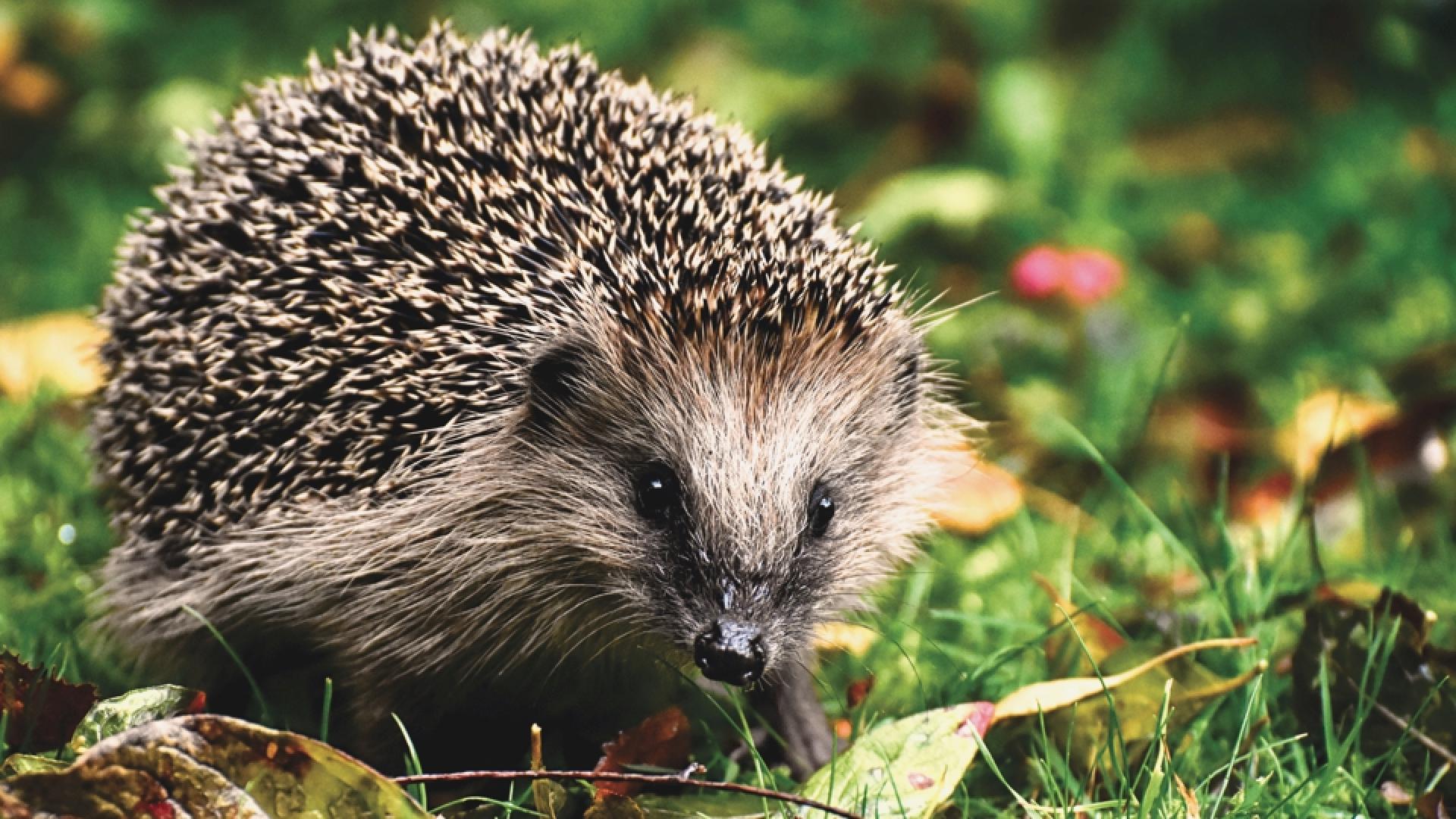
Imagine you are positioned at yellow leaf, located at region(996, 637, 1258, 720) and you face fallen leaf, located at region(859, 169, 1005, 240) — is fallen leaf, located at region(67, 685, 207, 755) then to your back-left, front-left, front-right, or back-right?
back-left

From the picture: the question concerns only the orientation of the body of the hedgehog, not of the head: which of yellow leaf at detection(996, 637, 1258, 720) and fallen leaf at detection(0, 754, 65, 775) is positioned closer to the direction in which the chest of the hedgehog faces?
the yellow leaf

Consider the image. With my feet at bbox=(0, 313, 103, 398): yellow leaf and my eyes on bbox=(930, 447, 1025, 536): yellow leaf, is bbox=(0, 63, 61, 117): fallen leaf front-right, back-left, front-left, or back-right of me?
back-left

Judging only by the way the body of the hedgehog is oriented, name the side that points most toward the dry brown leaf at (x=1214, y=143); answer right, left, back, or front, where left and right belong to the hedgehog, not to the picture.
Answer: left

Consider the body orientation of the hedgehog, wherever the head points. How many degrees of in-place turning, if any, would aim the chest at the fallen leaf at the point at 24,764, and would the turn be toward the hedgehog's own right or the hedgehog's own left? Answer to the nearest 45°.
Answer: approximately 90° to the hedgehog's own right

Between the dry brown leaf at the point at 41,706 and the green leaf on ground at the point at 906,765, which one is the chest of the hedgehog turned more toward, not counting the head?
the green leaf on ground

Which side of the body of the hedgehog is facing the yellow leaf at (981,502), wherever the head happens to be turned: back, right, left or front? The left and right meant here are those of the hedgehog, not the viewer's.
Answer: left

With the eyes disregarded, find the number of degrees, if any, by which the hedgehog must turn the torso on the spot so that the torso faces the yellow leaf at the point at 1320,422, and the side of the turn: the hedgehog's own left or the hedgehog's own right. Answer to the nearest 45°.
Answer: approximately 90° to the hedgehog's own left

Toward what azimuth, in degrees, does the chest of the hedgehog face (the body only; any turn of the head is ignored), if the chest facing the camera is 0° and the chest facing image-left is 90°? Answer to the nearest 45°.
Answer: approximately 315°

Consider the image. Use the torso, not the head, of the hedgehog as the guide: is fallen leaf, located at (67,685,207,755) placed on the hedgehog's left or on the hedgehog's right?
on the hedgehog's right

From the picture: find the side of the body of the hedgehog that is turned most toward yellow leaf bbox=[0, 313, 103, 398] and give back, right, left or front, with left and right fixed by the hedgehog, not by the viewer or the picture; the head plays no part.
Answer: back
